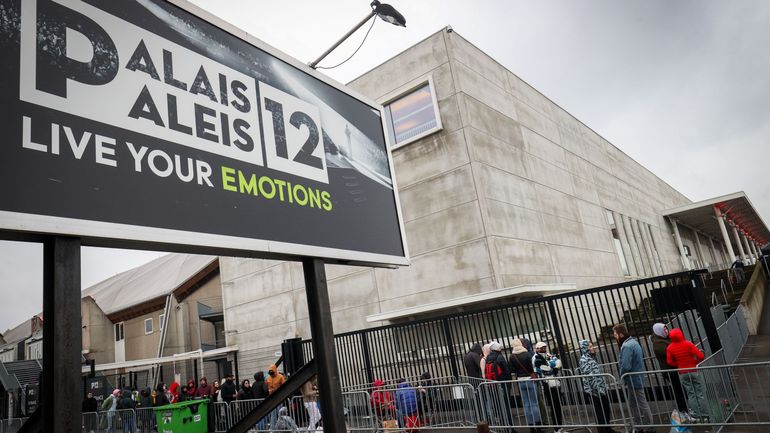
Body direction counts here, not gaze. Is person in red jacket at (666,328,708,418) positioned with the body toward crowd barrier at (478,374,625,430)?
no

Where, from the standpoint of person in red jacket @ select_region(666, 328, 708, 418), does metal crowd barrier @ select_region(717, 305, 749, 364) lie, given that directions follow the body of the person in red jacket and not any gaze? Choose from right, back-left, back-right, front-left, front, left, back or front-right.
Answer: front

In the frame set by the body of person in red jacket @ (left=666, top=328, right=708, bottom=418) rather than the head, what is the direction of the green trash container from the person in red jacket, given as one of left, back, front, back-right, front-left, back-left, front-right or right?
left

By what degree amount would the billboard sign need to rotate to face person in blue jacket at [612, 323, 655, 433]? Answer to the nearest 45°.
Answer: approximately 90° to its left

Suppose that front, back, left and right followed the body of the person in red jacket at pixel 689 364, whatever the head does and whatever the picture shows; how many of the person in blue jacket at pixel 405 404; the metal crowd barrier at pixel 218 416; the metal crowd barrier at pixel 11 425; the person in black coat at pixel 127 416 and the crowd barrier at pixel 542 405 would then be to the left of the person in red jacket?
5

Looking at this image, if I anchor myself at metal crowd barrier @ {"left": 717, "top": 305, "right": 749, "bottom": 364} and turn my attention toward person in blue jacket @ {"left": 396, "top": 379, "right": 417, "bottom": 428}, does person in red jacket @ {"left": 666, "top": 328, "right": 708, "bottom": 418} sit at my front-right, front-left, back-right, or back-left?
front-left

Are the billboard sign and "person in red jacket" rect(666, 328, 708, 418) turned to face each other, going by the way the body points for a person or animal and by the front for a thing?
no

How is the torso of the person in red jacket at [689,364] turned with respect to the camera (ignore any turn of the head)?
away from the camera

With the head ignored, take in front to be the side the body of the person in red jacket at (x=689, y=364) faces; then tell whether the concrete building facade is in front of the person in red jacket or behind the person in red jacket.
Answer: in front

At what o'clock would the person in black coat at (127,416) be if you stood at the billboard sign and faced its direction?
The person in black coat is roughly at 7 o'clock from the billboard sign.

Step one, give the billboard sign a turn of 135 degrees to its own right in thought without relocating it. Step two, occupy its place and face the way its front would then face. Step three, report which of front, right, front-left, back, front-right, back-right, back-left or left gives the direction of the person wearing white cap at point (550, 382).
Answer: back-right

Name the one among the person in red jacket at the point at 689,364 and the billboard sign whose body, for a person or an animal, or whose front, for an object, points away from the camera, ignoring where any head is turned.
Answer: the person in red jacket

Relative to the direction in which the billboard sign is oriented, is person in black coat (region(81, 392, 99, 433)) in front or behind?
behind

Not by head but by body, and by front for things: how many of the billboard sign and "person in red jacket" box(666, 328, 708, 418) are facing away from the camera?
1

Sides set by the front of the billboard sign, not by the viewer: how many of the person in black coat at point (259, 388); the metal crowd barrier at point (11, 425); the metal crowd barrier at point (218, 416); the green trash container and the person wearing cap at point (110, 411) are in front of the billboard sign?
0

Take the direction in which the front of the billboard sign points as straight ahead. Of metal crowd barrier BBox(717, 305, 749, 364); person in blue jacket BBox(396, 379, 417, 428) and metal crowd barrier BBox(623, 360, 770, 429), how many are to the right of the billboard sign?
0

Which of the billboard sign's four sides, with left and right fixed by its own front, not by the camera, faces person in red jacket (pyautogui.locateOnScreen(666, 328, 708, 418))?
left

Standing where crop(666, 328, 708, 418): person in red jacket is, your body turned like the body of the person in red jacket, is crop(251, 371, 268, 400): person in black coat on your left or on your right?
on your left
